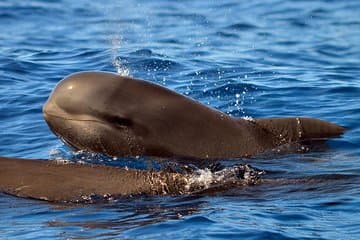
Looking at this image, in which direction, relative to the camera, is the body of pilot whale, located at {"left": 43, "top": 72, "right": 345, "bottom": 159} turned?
to the viewer's left

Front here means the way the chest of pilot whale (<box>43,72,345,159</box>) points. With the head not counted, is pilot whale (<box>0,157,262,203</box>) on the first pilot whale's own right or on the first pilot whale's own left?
on the first pilot whale's own left

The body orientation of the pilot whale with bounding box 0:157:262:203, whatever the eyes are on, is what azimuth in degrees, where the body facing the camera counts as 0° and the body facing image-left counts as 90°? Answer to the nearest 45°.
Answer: approximately 90°

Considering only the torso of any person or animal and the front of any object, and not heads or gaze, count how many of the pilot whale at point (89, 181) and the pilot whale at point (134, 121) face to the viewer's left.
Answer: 2

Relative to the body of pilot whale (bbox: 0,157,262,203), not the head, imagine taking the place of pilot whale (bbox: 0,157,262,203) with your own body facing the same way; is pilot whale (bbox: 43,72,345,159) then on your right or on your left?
on your right

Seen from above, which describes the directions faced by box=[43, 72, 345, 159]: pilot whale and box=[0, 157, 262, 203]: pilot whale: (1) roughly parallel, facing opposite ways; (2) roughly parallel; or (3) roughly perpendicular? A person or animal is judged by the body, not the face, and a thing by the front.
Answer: roughly parallel
